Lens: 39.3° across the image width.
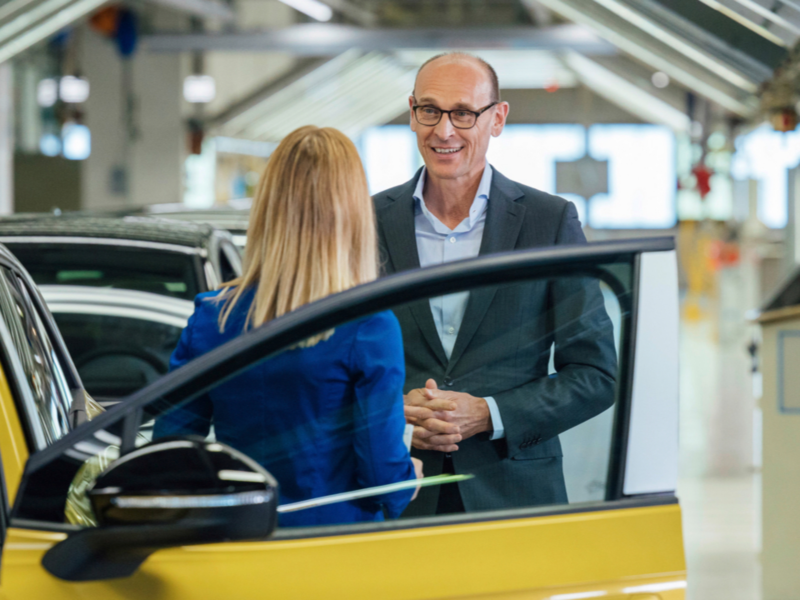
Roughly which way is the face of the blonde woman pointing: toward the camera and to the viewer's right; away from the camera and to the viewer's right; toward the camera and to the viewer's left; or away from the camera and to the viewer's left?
away from the camera and to the viewer's right

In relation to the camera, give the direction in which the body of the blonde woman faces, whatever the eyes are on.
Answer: away from the camera

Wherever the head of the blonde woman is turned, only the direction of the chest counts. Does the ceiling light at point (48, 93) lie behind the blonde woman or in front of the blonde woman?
in front

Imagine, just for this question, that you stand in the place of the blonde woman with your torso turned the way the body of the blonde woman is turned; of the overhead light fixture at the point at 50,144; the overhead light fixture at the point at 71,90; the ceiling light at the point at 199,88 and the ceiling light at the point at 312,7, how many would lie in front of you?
4

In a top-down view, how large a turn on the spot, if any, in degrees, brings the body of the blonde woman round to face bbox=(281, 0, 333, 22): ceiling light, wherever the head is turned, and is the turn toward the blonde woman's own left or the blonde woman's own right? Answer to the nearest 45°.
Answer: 0° — they already face it

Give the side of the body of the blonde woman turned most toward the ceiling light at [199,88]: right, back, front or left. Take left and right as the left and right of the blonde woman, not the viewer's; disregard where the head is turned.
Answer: front

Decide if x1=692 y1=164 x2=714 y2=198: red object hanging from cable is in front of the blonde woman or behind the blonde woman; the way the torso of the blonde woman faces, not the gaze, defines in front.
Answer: in front
